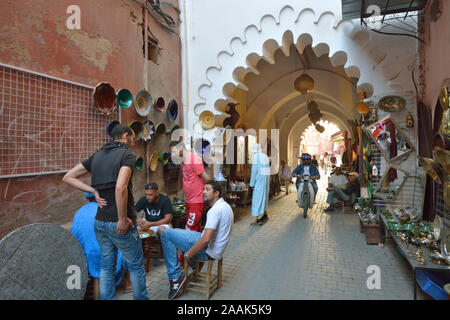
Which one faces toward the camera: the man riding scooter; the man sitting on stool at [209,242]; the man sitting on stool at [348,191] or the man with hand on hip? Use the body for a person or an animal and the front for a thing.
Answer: the man riding scooter

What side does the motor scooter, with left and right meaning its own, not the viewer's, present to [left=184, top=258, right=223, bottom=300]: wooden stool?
front

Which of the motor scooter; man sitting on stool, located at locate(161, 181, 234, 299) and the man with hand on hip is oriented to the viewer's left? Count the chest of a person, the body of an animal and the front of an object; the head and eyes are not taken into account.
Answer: the man sitting on stool

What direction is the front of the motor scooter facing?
toward the camera

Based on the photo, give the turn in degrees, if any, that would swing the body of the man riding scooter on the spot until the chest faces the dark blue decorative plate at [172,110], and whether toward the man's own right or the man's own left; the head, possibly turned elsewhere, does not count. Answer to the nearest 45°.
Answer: approximately 45° to the man's own right

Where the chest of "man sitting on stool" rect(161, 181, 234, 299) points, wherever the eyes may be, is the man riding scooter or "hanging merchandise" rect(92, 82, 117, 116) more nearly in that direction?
the hanging merchandise

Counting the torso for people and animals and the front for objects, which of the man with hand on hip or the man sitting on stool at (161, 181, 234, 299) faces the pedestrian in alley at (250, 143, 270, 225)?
the man with hand on hip

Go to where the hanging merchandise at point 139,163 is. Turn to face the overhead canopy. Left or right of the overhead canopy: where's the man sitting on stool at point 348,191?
left

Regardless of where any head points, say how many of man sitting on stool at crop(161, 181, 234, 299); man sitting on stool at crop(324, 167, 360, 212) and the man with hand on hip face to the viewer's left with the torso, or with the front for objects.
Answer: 2

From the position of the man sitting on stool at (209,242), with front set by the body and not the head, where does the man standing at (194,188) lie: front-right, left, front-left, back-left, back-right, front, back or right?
right

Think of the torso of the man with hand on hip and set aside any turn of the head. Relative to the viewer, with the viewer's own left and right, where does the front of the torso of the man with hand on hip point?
facing away from the viewer and to the right of the viewer

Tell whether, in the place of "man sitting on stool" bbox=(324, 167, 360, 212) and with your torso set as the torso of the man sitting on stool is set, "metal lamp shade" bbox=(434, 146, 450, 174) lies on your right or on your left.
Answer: on your left

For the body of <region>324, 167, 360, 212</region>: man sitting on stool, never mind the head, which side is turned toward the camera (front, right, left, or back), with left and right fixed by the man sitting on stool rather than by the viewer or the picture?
left

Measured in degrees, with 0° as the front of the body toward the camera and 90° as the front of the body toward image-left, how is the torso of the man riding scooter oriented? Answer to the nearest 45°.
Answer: approximately 0°

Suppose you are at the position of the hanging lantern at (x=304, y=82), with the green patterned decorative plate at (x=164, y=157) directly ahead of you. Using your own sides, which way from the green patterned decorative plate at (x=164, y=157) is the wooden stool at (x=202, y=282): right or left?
left

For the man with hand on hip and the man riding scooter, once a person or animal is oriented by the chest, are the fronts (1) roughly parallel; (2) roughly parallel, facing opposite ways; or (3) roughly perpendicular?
roughly parallel, facing opposite ways

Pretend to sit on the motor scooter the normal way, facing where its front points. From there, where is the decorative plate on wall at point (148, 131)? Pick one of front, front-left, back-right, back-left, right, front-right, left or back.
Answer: front-right

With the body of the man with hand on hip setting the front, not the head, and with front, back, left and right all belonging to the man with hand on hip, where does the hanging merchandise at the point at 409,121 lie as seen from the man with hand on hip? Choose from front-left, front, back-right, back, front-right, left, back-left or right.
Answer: front-right
